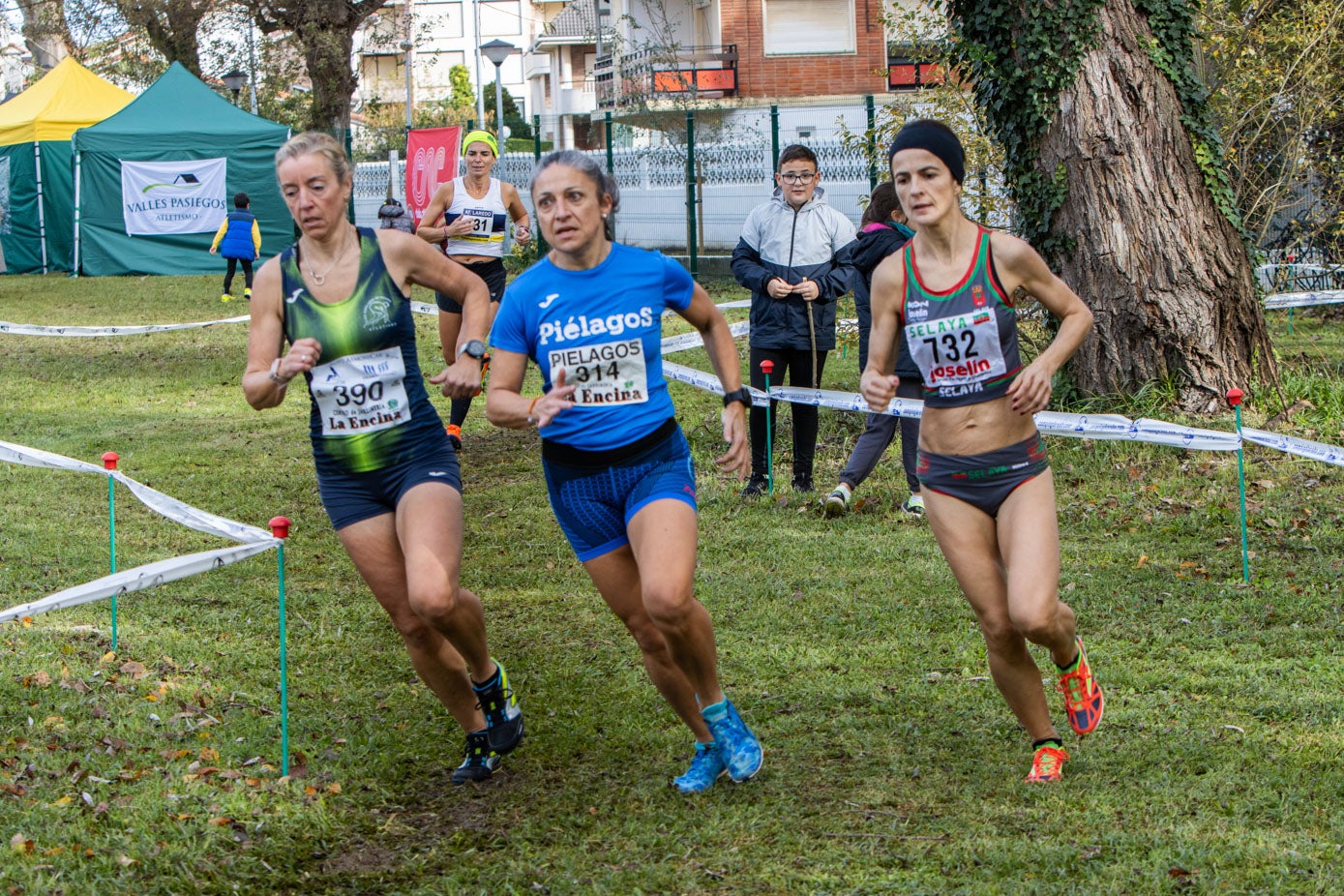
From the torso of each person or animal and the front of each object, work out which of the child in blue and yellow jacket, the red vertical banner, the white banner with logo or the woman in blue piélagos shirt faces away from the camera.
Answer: the child in blue and yellow jacket

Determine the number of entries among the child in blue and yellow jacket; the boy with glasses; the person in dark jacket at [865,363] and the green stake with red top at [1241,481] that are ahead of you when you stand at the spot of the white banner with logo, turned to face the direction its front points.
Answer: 4

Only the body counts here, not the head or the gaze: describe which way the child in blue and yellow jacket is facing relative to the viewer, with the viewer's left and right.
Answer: facing away from the viewer

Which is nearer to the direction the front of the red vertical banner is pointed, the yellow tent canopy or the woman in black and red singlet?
the woman in black and red singlet

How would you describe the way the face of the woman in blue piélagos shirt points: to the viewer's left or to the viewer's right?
to the viewer's left

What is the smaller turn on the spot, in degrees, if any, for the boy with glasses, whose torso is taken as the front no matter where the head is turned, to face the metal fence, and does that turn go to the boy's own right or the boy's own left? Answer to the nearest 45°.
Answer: approximately 180°

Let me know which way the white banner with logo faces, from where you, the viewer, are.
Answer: facing the viewer

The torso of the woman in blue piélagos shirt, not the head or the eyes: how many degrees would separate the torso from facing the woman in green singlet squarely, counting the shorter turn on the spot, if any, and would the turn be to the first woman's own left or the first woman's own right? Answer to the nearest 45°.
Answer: approximately 90° to the first woman's own right

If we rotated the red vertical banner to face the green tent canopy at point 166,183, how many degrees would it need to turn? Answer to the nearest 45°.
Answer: approximately 135° to its right

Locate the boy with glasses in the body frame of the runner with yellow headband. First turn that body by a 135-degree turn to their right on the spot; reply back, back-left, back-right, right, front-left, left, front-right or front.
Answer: back

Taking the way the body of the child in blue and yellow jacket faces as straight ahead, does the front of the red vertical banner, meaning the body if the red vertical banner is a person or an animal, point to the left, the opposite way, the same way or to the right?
the opposite way
